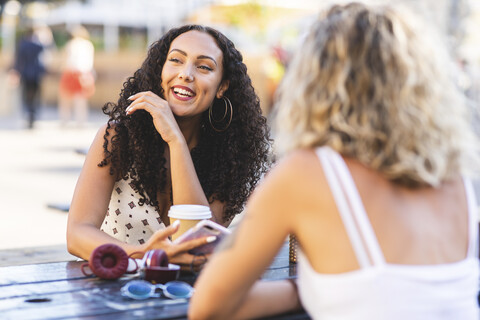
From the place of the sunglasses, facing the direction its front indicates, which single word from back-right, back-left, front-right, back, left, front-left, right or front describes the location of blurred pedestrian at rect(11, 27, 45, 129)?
back

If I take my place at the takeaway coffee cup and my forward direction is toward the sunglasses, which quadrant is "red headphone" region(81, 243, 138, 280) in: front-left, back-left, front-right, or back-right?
front-right

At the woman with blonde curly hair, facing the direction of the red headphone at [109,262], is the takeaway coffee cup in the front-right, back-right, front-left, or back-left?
front-right

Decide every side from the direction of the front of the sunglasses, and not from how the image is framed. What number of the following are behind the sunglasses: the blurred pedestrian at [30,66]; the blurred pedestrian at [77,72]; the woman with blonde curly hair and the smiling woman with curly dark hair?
3

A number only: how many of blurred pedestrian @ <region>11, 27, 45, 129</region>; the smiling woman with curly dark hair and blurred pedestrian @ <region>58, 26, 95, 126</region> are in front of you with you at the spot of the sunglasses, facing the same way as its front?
0

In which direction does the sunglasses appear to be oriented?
toward the camera

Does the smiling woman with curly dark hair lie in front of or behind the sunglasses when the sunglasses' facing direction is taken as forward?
behind

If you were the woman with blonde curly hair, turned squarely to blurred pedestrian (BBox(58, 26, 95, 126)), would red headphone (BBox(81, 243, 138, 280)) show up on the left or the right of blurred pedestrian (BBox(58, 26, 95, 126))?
left

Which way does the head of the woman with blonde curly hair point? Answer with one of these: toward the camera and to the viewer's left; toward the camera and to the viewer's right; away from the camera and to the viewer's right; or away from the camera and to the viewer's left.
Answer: away from the camera and to the viewer's left

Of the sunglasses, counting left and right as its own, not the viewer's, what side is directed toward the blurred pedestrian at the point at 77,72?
back
